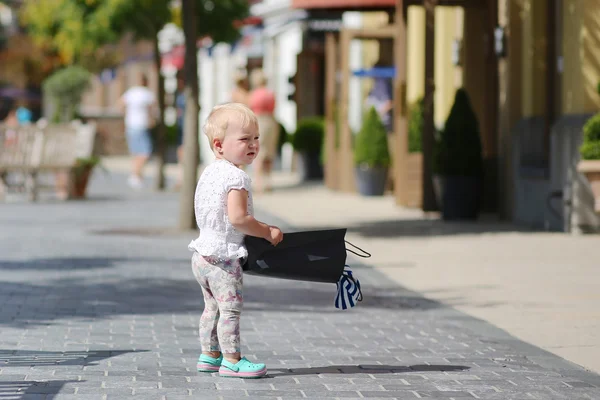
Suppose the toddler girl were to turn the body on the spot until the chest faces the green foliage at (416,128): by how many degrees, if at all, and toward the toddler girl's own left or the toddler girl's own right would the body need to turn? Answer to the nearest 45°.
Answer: approximately 90° to the toddler girl's own left

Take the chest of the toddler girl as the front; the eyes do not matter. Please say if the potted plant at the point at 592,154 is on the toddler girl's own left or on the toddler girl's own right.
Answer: on the toddler girl's own left

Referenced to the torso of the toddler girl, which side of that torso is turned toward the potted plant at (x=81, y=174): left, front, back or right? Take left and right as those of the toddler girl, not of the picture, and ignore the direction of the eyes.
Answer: left

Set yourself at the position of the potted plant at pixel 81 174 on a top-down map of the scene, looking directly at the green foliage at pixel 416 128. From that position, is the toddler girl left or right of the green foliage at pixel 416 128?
right

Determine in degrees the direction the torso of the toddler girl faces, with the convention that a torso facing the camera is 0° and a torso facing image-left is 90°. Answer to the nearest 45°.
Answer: approximately 270°
